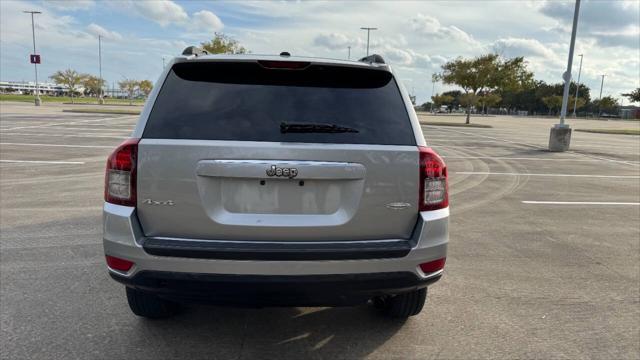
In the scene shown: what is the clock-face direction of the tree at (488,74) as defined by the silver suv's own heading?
The tree is roughly at 1 o'clock from the silver suv.

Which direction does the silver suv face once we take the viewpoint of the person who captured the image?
facing away from the viewer
